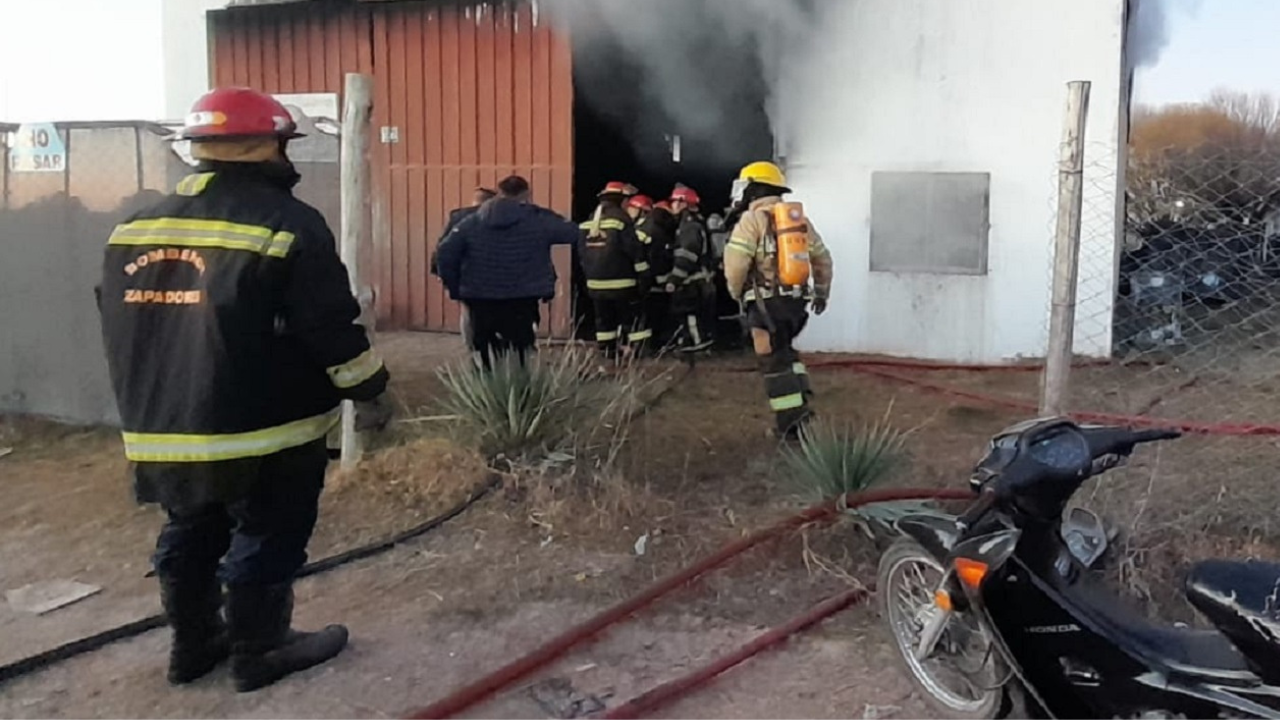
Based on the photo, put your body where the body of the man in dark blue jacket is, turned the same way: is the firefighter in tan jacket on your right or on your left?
on your right

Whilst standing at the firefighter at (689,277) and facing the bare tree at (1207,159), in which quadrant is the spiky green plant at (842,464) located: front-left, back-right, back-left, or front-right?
back-right

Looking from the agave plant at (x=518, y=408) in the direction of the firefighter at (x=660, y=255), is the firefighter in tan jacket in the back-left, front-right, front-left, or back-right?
front-right

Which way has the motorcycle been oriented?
to the viewer's left

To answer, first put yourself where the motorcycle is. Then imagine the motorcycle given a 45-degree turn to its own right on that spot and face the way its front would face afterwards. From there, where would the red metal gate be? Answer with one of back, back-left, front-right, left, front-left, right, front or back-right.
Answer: front

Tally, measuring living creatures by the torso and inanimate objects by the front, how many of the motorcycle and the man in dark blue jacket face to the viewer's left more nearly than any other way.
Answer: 1

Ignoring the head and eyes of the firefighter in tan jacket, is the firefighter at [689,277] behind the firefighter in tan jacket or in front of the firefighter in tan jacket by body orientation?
in front

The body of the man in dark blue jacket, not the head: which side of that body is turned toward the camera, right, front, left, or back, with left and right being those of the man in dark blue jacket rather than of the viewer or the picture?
back

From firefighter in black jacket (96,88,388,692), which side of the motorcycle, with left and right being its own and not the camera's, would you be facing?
front

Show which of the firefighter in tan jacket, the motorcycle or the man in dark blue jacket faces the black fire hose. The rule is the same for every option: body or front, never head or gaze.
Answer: the motorcycle

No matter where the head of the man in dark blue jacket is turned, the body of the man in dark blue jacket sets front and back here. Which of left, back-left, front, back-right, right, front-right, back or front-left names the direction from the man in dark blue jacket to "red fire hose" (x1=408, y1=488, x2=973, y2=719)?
back

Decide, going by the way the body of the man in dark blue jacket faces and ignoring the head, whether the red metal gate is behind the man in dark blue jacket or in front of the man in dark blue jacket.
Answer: in front

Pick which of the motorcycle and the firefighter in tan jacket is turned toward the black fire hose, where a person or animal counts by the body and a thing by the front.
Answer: the motorcycle

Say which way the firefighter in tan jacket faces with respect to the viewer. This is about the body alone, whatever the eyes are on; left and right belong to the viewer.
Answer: facing away from the viewer and to the left of the viewer

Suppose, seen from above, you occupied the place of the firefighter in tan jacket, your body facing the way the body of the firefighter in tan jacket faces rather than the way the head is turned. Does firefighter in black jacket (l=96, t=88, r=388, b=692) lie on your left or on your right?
on your left

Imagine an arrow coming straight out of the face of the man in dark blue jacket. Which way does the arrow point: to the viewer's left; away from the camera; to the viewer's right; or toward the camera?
away from the camera

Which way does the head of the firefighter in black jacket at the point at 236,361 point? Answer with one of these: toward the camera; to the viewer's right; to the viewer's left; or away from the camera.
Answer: away from the camera
